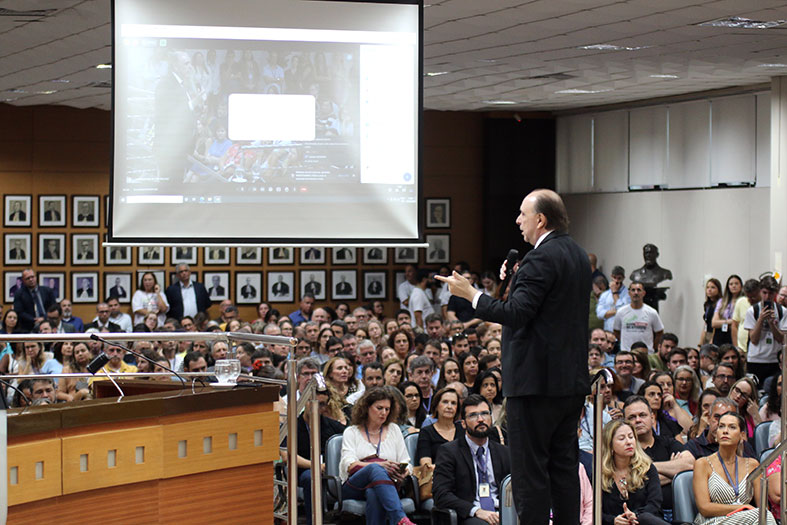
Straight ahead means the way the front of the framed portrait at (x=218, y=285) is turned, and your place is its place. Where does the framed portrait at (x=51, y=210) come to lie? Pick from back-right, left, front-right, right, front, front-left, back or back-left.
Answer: right

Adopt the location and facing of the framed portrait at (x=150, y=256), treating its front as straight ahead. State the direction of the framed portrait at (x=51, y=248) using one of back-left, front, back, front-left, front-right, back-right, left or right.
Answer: right

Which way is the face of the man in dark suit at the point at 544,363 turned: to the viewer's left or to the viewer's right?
to the viewer's left

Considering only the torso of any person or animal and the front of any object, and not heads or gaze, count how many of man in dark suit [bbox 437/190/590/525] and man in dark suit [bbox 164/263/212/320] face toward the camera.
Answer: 1

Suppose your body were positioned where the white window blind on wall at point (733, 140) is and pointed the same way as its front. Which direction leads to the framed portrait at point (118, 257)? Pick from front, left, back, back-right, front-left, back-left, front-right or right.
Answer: front-right

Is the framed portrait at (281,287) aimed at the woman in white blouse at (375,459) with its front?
yes

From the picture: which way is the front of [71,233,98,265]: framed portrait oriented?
toward the camera

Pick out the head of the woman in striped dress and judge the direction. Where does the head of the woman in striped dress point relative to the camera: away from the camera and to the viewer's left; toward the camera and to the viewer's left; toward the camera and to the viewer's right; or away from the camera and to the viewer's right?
toward the camera and to the viewer's left

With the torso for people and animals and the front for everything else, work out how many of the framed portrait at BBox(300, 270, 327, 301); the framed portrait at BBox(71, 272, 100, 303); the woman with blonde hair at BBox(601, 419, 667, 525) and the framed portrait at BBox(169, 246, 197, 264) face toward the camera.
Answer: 4

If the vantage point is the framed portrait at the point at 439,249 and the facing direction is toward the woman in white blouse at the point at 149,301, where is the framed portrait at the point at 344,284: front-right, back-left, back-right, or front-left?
front-right

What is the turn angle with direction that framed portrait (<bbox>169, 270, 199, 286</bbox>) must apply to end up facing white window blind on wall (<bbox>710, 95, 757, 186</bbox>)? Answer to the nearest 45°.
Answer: approximately 45° to its left

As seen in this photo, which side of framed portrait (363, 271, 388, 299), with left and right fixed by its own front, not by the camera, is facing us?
front
